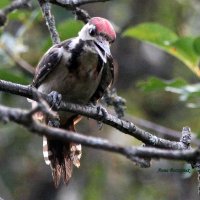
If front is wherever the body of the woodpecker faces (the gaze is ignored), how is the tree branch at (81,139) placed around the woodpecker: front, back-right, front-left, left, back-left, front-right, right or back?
front-right

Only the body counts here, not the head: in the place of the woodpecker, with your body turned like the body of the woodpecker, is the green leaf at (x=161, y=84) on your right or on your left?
on your left

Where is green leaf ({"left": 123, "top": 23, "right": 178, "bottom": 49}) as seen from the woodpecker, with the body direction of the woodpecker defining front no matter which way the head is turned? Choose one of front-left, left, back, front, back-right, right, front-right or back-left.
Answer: left

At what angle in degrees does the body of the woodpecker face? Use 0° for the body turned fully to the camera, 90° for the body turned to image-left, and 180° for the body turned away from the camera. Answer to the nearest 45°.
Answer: approximately 315°
